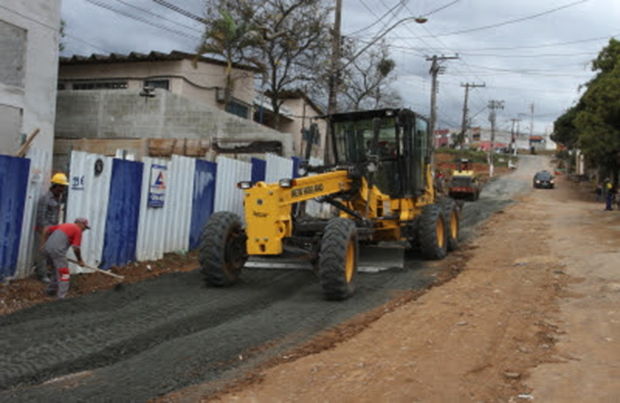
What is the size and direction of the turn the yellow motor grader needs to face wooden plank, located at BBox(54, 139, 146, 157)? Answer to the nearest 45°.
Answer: approximately 90° to its right

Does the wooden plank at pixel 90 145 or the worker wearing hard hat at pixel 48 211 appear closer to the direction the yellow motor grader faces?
the worker wearing hard hat

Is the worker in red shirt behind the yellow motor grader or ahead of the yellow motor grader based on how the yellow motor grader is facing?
ahead

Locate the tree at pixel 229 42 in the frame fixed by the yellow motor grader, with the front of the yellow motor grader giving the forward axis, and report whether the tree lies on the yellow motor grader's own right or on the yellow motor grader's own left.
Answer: on the yellow motor grader's own right

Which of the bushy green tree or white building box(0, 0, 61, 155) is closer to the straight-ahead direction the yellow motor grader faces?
the white building

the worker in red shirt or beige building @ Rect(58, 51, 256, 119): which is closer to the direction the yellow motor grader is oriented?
the worker in red shirt

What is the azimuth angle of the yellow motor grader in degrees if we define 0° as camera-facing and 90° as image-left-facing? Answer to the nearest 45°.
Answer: approximately 45°

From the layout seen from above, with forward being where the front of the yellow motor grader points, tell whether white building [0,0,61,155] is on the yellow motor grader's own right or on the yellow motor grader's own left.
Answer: on the yellow motor grader's own right

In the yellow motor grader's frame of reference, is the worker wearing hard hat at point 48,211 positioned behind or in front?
in front
